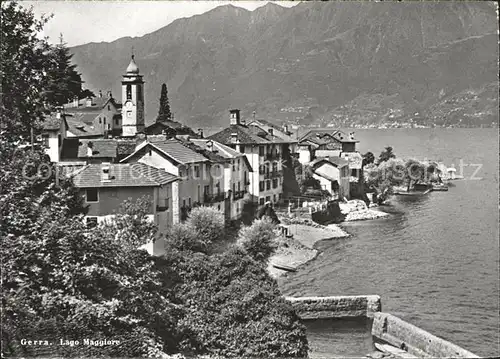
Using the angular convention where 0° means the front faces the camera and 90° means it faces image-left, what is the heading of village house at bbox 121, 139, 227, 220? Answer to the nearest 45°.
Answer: approximately 315°

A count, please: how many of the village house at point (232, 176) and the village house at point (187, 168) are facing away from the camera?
0

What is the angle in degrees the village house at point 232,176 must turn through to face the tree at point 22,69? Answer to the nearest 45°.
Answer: approximately 45° to its right

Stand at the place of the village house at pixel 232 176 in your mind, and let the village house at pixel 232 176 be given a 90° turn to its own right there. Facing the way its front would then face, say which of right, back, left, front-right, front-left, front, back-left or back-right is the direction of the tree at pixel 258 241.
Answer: front-left

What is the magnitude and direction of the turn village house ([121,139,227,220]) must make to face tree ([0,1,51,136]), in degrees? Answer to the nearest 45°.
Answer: approximately 45° to its right

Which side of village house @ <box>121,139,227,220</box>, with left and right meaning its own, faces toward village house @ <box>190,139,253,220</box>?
left

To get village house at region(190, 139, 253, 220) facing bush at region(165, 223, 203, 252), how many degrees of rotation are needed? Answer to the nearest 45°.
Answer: approximately 45° to its right

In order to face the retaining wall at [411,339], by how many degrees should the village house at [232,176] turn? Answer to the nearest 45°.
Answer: approximately 45° to its right

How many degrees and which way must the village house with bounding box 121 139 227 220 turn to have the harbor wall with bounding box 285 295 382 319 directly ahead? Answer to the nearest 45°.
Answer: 0° — it already faces it

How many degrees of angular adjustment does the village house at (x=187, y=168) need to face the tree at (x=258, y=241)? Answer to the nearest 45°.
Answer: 0° — it already faces it
